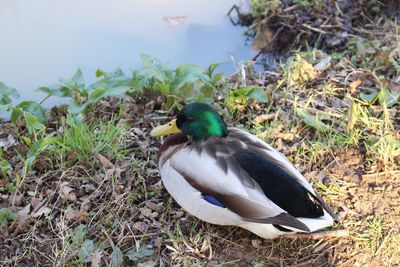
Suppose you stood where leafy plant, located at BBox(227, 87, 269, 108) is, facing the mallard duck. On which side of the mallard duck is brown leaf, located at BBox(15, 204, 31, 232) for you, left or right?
right

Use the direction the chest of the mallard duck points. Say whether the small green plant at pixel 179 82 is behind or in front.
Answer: in front

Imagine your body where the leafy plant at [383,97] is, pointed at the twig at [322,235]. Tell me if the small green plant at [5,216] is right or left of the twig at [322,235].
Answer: right

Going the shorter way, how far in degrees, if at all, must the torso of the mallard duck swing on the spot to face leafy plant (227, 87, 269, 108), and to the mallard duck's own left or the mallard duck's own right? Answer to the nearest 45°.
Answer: approximately 45° to the mallard duck's own right

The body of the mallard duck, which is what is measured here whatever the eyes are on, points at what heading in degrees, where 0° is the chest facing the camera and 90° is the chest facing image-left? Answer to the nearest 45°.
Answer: approximately 135°

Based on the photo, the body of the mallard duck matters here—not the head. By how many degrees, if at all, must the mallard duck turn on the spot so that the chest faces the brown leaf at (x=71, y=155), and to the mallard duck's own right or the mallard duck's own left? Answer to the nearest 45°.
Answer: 0° — it already faces it

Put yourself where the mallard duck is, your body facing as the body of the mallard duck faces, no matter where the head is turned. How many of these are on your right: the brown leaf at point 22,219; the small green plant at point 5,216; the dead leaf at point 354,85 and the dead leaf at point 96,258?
1

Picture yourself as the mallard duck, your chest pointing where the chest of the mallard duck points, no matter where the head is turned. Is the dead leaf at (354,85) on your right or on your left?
on your right

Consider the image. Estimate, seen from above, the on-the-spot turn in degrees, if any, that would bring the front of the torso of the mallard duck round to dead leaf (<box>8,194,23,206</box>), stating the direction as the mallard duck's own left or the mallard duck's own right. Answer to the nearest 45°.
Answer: approximately 45° to the mallard duck's own left

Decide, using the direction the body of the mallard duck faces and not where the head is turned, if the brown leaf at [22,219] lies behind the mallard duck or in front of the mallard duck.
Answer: in front

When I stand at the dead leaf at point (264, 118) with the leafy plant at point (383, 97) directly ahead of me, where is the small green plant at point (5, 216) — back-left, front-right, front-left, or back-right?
back-right

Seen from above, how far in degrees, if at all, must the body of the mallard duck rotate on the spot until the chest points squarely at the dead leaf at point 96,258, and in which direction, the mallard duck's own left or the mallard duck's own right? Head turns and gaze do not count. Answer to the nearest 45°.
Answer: approximately 45° to the mallard duck's own left

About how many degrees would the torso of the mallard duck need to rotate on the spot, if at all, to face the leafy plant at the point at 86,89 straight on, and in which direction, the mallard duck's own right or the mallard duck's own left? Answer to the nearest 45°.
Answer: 0° — it already faces it

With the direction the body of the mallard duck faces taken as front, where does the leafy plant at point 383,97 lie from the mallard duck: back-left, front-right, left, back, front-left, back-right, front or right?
right

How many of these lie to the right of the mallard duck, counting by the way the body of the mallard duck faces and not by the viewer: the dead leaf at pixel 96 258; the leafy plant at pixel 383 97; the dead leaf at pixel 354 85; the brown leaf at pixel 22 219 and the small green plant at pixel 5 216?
2
